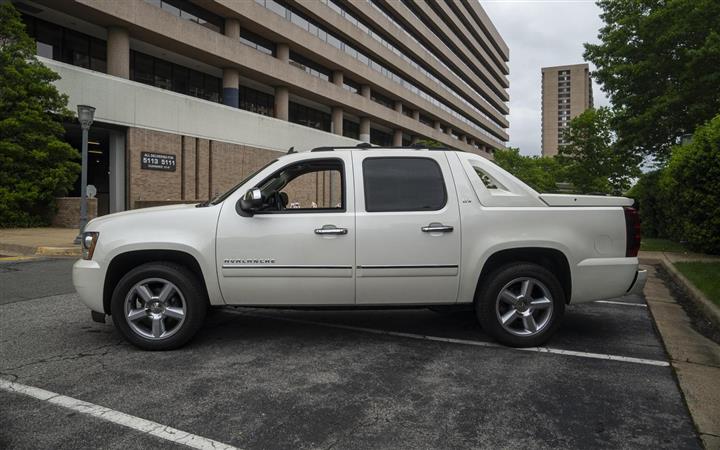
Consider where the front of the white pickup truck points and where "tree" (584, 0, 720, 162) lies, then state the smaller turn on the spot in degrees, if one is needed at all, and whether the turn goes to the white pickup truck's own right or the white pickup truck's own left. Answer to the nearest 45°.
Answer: approximately 135° to the white pickup truck's own right

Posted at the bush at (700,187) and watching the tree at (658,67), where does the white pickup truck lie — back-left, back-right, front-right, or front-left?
back-left

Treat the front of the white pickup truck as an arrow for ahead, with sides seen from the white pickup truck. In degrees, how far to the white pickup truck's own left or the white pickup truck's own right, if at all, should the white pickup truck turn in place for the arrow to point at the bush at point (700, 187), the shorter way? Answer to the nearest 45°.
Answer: approximately 135° to the white pickup truck's own right

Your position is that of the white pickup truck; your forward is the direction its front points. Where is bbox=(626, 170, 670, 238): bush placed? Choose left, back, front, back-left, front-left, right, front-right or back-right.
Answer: back-right

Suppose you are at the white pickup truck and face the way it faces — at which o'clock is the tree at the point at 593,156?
The tree is roughly at 4 o'clock from the white pickup truck.

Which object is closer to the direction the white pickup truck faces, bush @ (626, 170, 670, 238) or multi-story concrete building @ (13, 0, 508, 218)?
the multi-story concrete building

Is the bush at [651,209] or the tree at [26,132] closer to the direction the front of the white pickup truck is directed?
the tree

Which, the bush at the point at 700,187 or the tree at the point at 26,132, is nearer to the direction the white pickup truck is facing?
the tree

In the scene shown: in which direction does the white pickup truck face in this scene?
to the viewer's left

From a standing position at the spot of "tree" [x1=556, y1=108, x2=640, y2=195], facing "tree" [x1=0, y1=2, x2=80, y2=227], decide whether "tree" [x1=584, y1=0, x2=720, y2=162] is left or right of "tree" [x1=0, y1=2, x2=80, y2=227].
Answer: left
